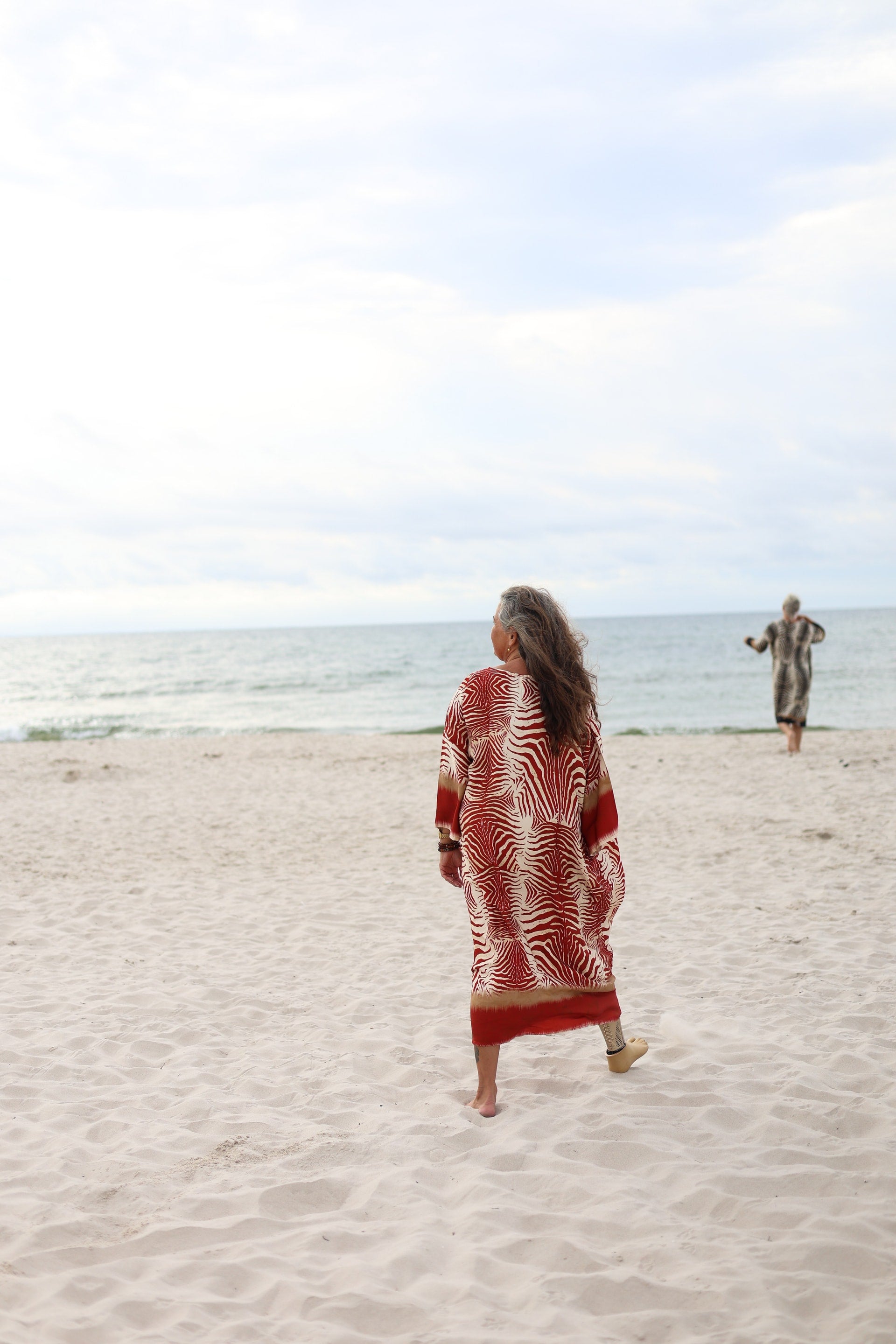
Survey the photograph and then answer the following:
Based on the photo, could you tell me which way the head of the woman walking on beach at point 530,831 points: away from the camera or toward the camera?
away from the camera

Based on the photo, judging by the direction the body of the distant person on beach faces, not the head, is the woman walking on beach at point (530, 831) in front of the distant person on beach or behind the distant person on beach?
behind

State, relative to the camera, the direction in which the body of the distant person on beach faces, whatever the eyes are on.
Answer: away from the camera
